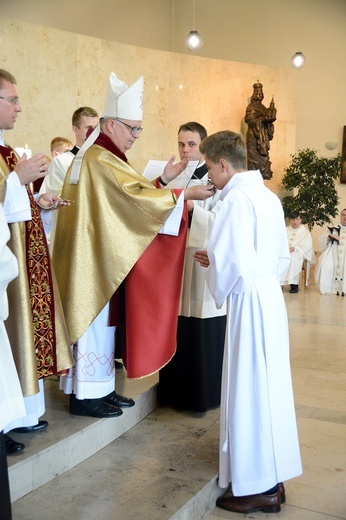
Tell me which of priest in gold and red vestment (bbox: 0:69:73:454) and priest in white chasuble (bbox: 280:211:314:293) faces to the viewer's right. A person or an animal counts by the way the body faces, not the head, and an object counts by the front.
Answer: the priest in gold and red vestment

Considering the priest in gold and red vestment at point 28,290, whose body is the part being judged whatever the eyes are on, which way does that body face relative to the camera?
to the viewer's right

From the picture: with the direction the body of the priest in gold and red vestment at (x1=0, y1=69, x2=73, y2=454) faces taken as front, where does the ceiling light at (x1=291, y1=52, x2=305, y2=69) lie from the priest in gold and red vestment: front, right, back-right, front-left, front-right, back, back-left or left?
front-left

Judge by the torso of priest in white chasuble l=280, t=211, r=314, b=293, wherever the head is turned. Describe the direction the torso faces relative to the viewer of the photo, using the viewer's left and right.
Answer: facing the viewer and to the left of the viewer

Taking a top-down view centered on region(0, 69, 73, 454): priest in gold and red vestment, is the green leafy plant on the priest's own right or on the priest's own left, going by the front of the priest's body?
on the priest's own left

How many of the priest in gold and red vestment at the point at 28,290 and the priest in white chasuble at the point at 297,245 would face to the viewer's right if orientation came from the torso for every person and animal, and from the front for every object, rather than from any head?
1

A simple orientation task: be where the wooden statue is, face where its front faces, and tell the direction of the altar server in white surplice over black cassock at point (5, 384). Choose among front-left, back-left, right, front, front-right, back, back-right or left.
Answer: front-right

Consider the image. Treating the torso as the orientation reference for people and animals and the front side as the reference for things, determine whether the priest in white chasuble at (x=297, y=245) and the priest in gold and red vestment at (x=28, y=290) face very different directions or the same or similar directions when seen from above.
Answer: very different directions

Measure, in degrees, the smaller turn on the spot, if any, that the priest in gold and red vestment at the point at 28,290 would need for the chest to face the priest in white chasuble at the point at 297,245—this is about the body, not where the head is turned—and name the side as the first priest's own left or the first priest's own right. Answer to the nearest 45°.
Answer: approximately 45° to the first priest's own left

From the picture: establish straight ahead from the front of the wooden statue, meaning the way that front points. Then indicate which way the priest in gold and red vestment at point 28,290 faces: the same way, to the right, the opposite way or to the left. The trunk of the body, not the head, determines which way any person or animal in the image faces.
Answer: to the left

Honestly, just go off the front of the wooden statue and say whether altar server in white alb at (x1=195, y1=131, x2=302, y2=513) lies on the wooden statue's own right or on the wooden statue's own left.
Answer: on the wooden statue's own right

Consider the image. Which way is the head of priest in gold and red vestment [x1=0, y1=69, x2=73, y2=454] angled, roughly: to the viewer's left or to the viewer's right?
to the viewer's right
